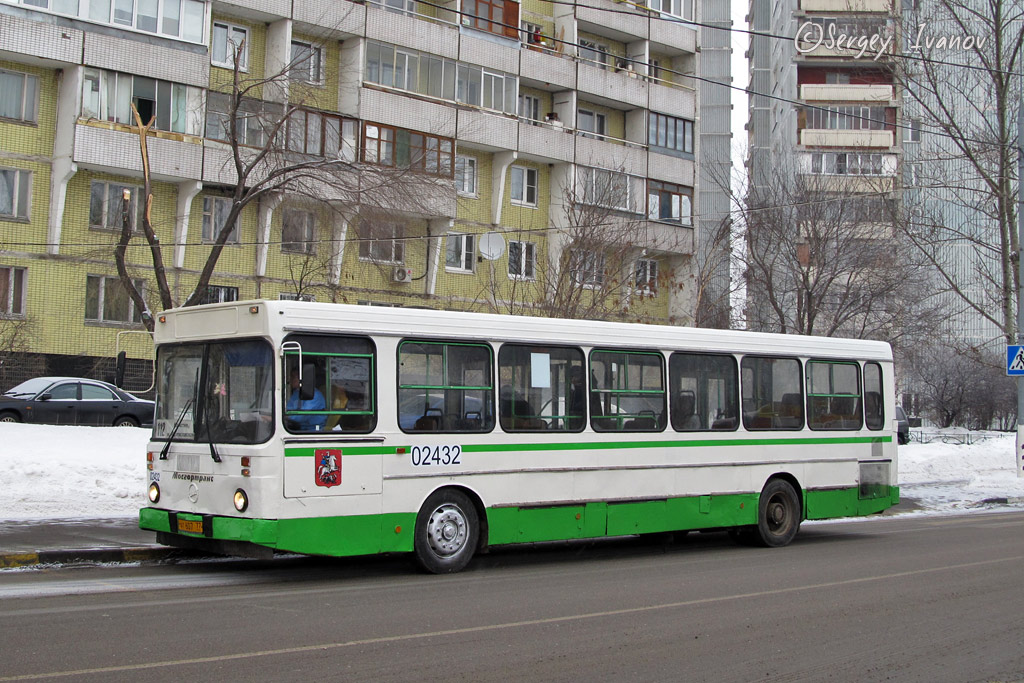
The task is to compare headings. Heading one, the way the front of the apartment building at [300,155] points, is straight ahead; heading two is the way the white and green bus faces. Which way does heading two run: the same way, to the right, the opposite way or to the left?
to the right

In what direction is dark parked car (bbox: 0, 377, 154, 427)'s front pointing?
to the viewer's left

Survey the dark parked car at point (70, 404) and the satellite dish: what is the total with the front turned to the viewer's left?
1

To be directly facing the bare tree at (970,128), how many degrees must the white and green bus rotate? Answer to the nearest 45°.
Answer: approximately 180°

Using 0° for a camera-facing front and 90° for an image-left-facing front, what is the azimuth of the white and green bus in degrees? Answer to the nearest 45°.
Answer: approximately 45°

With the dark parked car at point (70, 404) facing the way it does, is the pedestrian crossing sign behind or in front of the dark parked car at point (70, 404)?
behind

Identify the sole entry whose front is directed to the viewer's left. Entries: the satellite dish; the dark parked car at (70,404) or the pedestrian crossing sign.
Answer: the dark parked car

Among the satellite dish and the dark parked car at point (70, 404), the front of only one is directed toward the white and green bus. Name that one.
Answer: the satellite dish
